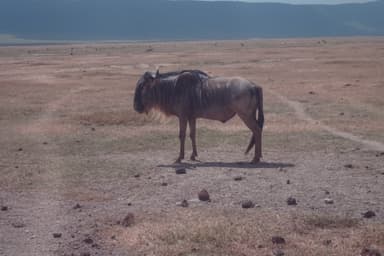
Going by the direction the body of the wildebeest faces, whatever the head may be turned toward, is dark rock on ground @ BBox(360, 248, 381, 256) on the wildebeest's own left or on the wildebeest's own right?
on the wildebeest's own left

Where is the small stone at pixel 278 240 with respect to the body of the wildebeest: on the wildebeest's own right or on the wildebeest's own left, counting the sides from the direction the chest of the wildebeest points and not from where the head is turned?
on the wildebeest's own left

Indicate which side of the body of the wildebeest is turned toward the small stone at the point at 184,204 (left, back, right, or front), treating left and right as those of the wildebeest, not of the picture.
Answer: left

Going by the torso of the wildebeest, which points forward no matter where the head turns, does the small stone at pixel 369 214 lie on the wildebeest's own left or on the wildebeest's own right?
on the wildebeest's own left

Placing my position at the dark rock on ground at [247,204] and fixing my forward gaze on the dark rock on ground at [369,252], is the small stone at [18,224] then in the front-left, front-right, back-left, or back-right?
back-right

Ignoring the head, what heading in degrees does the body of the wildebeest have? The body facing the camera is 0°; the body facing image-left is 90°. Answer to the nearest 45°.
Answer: approximately 90°

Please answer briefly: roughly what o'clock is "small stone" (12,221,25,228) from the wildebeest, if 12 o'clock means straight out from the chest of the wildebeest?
The small stone is roughly at 10 o'clock from the wildebeest.

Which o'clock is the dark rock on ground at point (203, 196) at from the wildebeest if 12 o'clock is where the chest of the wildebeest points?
The dark rock on ground is roughly at 9 o'clock from the wildebeest.

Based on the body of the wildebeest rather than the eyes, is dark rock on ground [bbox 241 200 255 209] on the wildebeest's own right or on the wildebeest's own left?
on the wildebeest's own left
